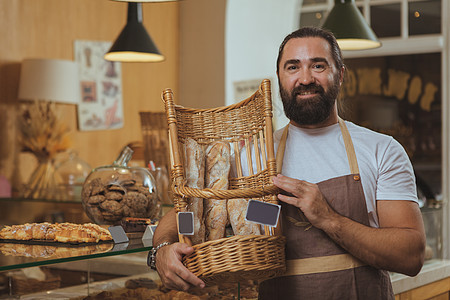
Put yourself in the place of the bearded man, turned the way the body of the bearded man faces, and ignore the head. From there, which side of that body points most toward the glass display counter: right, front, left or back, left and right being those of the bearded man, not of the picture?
right

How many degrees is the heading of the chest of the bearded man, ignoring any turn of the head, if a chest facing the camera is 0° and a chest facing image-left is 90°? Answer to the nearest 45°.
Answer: approximately 0°

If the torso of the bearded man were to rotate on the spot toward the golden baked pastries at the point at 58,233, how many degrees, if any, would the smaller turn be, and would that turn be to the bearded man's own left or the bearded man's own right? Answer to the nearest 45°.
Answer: approximately 90° to the bearded man's own right
